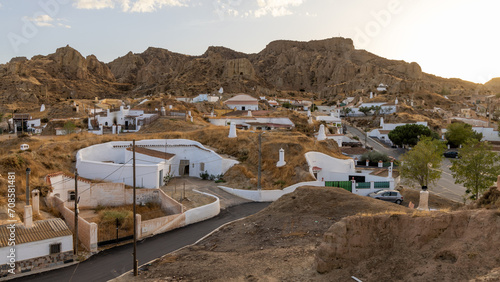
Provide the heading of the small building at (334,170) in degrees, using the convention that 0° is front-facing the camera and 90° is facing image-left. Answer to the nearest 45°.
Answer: approximately 0°

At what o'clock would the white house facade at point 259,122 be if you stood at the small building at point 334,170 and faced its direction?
The white house facade is roughly at 5 o'clock from the small building.

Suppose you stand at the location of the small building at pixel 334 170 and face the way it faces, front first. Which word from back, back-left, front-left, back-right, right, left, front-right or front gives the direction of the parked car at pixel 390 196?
front-left

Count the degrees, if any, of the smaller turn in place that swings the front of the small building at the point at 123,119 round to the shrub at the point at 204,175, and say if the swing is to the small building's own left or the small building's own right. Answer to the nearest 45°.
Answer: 0° — it already faces it

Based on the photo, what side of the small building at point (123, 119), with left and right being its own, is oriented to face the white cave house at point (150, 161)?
front

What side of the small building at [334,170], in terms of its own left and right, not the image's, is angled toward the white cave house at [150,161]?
right

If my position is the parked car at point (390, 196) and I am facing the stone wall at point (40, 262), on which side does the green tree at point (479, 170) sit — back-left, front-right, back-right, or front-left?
back-left

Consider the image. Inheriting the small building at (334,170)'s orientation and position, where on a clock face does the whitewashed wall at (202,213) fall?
The whitewashed wall is roughly at 1 o'clock from the small building.

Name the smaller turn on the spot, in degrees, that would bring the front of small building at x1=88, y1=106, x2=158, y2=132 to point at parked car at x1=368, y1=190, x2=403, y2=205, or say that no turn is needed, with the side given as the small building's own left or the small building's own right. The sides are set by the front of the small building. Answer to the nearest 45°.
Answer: approximately 45° to the small building's own left

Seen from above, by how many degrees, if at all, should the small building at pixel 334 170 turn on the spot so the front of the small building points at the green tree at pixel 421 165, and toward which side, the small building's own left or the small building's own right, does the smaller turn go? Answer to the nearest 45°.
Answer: approximately 90° to the small building's own left

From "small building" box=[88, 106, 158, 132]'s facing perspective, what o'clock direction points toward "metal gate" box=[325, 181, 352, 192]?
The metal gate is roughly at 11 o'clock from the small building.

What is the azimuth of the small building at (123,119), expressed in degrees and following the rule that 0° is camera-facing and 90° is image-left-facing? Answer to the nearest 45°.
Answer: approximately 0°

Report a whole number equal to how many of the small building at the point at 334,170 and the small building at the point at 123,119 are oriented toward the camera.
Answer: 2
